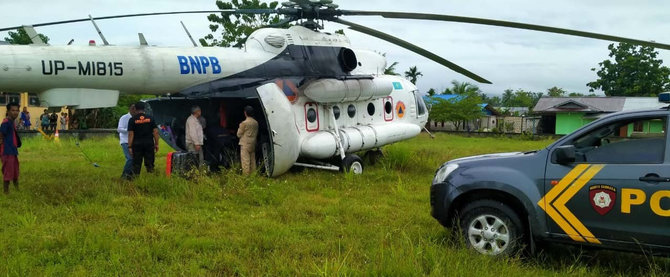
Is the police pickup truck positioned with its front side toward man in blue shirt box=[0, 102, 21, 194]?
yes

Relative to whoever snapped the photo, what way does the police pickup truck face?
facing to the left of the viewer

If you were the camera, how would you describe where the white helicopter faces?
facing away from the viewer and to the right of the viewer

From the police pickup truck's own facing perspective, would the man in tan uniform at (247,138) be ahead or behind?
ahead

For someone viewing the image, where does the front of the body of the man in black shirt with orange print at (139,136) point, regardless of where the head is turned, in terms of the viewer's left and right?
facing away from the viewer

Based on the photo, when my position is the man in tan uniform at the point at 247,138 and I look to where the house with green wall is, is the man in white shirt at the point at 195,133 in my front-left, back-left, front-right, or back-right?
back-left

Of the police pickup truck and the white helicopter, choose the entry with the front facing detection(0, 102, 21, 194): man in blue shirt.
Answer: the police pickup truck

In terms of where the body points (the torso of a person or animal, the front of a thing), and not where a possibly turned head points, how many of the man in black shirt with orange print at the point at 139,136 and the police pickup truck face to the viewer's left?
1

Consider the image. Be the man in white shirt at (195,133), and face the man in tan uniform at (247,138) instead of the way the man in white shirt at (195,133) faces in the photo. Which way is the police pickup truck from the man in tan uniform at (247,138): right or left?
right

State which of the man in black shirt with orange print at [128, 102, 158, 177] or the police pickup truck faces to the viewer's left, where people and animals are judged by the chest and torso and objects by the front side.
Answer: the police pickup truck
